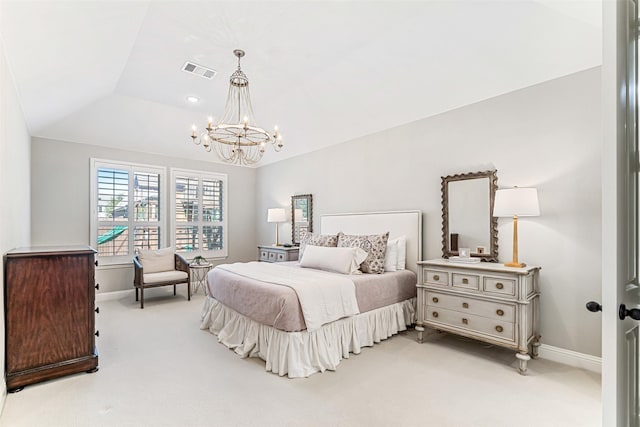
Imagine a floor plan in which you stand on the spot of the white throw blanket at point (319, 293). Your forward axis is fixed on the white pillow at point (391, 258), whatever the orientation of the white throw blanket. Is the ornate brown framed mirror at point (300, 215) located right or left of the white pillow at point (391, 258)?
left

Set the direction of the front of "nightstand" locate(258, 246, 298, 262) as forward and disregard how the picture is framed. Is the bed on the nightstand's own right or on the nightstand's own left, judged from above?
on the nightstand's own left

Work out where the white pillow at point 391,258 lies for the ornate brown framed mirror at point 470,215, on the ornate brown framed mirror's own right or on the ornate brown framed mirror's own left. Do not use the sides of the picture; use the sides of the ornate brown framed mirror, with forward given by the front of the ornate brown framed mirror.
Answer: on the ornate brown framed mirror's own right

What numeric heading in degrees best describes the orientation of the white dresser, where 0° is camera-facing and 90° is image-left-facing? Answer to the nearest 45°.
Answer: approximately 45°

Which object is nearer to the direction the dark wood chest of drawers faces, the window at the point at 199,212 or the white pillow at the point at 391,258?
the white pillow

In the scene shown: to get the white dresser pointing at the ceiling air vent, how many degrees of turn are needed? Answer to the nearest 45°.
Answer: approximately 45° to its right

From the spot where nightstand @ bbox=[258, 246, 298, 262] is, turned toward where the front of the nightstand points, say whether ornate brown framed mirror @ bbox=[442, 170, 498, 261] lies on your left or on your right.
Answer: on your left

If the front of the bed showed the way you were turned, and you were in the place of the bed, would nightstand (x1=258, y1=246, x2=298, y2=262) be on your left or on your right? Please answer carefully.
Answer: on your right

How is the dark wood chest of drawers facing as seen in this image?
to the viewer's right

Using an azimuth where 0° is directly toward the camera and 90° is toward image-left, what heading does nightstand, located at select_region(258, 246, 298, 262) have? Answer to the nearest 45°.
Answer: approximately 45°

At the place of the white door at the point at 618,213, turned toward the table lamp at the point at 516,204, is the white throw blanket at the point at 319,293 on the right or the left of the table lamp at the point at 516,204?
left

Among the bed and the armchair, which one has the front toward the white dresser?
the armchair

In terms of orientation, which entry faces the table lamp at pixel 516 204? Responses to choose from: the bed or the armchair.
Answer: the armchair
